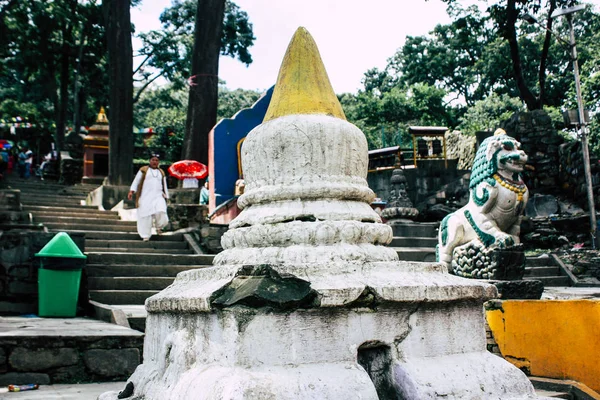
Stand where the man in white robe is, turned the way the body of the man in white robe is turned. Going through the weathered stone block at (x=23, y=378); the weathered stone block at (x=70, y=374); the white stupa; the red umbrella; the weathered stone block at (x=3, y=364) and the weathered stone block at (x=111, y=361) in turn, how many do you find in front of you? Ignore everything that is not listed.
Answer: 5

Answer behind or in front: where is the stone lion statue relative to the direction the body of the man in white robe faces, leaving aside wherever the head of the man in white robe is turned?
in front

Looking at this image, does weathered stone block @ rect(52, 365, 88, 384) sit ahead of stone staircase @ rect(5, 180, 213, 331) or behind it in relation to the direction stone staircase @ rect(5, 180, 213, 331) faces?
ahead

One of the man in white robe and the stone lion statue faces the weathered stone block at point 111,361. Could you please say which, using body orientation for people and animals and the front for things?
the man in white robe

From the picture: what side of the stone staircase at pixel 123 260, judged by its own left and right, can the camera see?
front

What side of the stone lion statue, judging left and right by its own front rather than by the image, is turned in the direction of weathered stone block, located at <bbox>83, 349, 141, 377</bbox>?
right

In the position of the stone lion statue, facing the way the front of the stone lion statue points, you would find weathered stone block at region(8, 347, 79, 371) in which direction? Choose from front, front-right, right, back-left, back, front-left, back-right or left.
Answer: right

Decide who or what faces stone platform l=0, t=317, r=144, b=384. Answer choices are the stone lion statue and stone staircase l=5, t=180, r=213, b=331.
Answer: the stone staircase

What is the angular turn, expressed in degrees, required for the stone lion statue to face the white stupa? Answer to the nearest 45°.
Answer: approximately 45° to its right

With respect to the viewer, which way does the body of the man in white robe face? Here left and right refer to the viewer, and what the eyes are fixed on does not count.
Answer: facing the viewer
